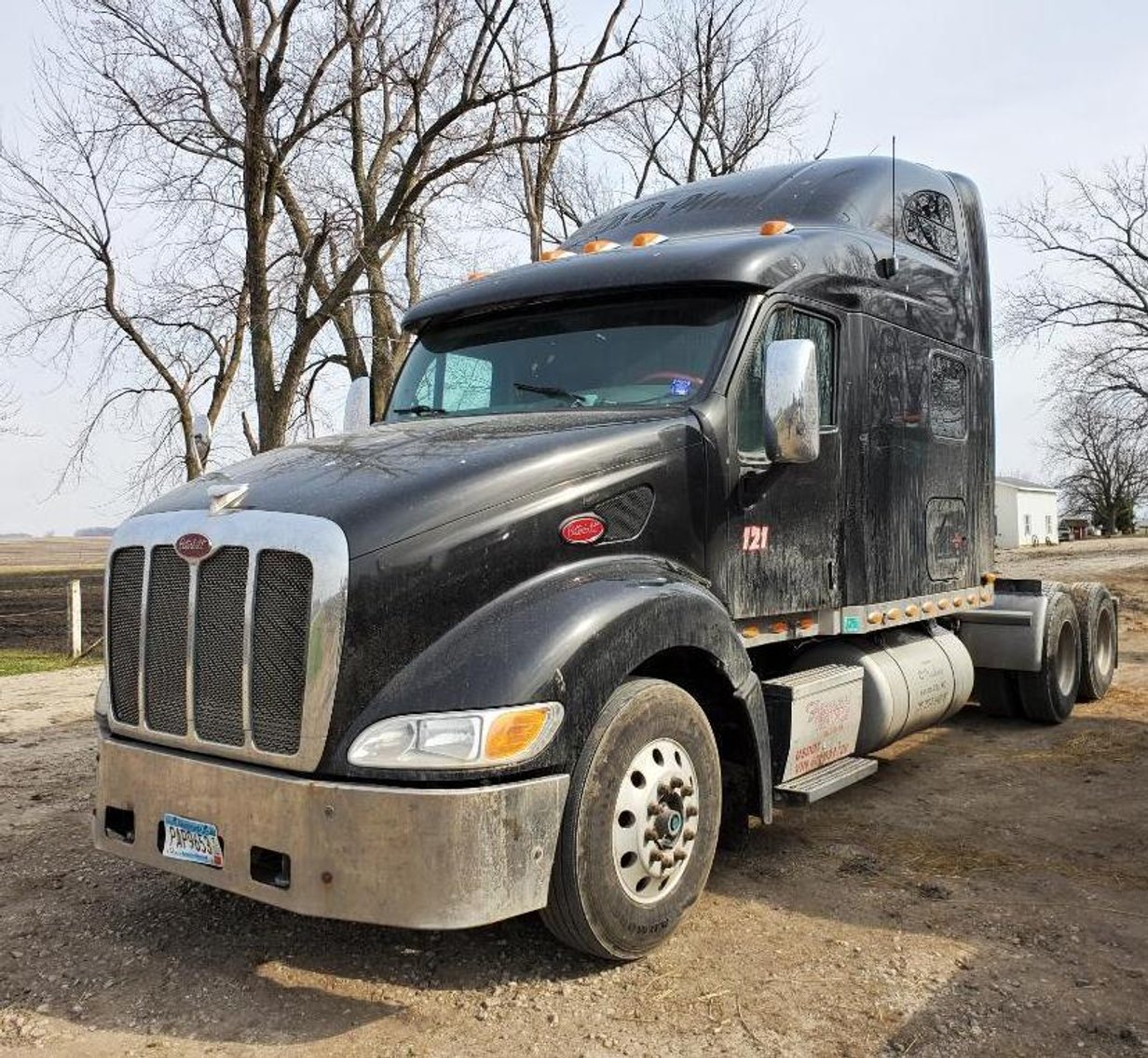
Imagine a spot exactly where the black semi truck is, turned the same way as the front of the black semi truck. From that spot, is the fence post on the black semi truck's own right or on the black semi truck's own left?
on the black semi truck's own right

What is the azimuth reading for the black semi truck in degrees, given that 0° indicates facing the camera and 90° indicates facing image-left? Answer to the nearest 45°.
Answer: approximately 45°
